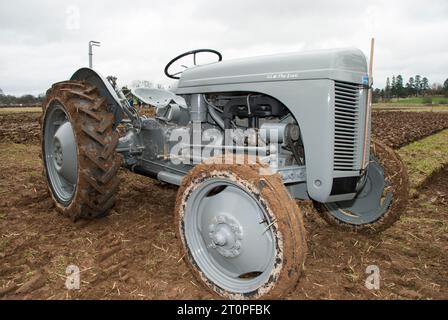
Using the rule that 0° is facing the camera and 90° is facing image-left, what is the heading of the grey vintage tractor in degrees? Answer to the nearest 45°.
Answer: approximately 315°
